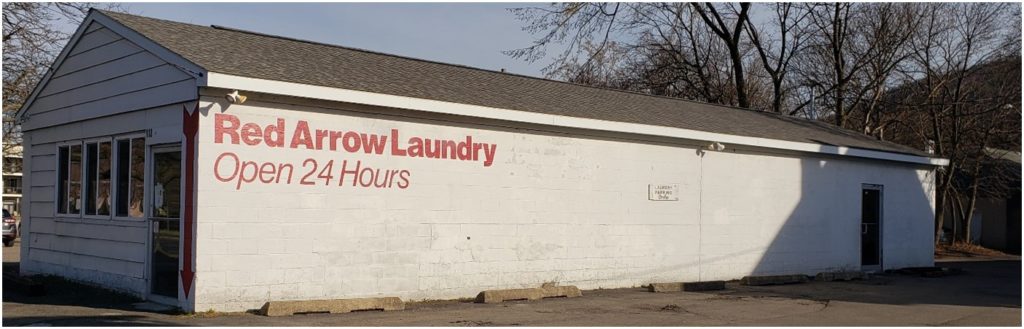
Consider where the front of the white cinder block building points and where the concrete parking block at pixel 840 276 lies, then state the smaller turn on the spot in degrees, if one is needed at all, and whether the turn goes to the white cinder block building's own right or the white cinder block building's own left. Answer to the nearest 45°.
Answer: approximately 180°

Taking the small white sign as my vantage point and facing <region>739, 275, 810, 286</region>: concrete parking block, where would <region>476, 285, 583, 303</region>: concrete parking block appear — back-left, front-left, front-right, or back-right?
back-right

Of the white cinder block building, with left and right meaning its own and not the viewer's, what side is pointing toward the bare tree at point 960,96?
back

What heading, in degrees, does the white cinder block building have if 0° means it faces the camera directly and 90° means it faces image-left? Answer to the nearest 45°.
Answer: approximately 45°

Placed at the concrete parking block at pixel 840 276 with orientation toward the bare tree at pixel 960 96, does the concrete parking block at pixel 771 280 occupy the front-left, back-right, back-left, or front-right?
back-left
